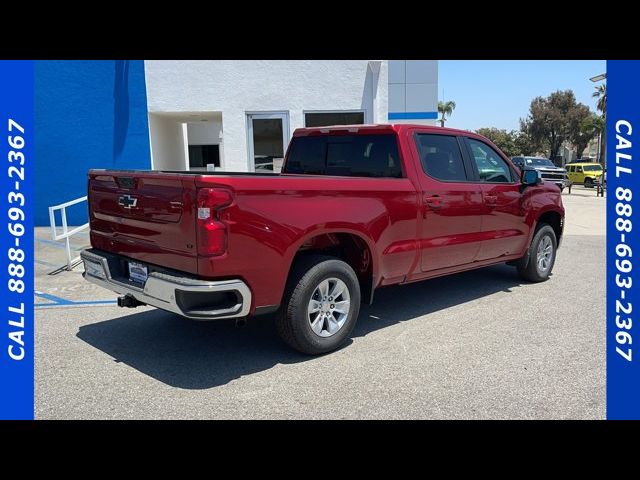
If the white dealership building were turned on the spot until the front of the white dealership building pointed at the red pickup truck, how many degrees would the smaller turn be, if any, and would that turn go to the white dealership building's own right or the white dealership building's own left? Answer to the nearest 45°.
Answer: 0° — it already faces it

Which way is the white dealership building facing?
toward the camera

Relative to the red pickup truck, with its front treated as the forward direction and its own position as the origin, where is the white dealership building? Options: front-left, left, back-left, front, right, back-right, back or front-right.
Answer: front-left

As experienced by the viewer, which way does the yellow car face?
facing the viewer and to the right of the viewer

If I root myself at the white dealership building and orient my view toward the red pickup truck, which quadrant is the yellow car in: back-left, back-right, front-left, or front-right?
back-left

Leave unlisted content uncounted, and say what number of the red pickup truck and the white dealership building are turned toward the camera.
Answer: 1

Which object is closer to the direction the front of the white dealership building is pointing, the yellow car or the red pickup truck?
the red pickup truck

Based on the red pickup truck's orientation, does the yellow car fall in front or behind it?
in front

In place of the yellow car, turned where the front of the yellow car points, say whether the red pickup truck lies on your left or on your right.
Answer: on your right

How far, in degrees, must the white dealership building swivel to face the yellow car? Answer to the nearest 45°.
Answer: approximately 135° to its left

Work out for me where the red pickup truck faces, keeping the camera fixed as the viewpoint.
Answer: facing away from the viewer and to the right of the viewer
